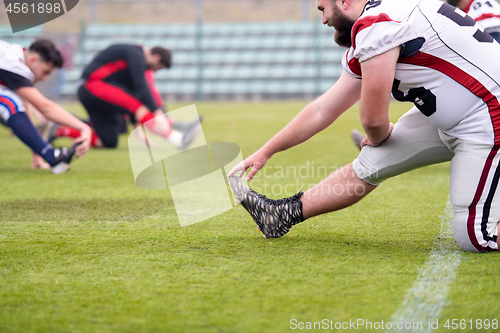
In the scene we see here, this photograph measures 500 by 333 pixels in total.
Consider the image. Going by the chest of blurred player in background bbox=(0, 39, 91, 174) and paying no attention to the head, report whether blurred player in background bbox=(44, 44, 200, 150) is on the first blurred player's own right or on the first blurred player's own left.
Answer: on the first blurred player's own left

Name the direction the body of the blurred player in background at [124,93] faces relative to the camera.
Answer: to the viewer's right

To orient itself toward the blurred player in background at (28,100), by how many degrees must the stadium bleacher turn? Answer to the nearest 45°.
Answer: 0° — it already faces them

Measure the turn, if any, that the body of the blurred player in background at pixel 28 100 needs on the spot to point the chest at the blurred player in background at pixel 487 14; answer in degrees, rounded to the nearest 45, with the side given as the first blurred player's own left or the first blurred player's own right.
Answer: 0° — they already face them

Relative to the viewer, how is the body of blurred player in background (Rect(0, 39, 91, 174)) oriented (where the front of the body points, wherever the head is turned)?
to the viewer's right

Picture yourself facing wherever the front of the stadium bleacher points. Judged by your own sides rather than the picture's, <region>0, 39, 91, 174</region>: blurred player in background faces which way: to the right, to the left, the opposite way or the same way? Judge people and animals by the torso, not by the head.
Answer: to the left
